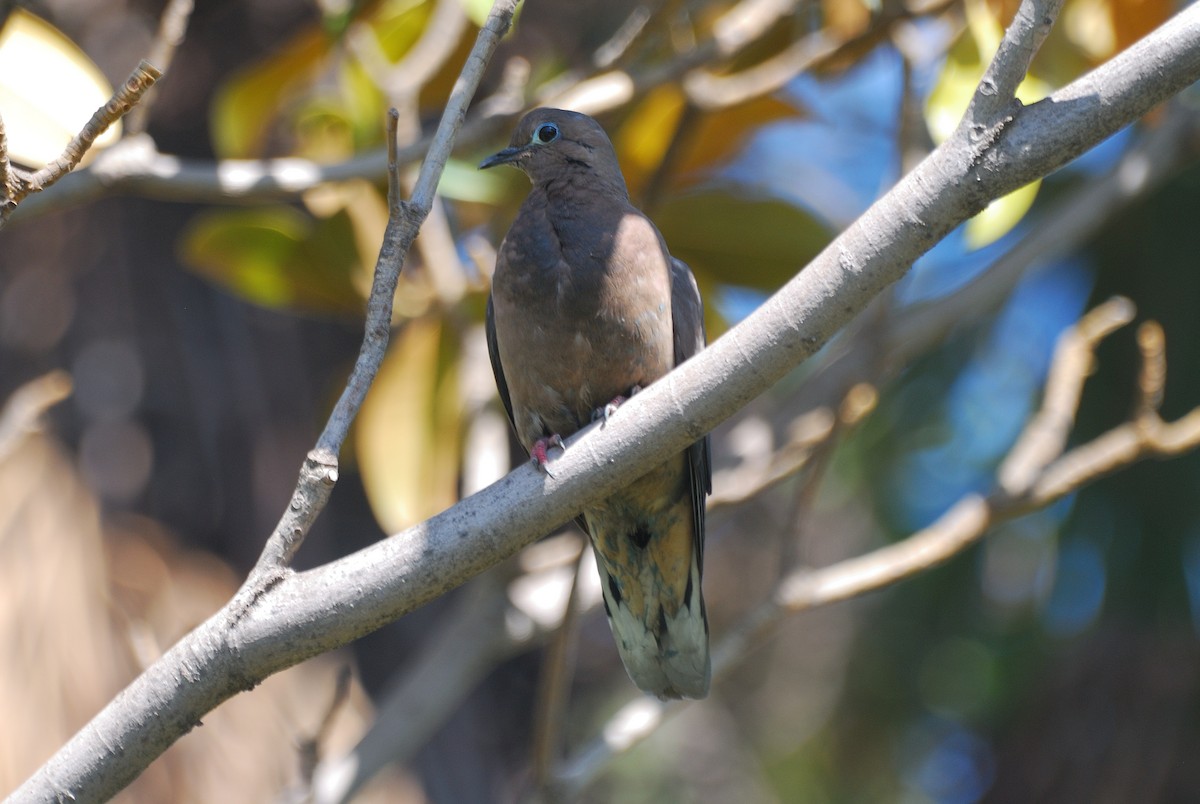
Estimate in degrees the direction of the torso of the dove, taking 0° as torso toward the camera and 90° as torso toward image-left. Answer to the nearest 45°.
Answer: approximately 45°

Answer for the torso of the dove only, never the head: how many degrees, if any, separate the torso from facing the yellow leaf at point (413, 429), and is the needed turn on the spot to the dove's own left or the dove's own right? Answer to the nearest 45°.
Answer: approximately 90° to the dove's own right

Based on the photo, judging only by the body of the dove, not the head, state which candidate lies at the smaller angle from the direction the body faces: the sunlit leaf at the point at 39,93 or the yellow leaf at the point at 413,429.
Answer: the sunlit leaf

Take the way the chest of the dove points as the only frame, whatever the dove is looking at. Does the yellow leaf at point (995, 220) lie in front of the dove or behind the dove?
behind
